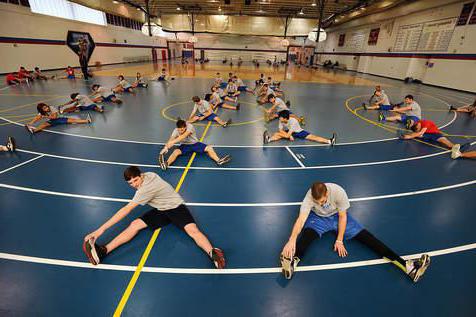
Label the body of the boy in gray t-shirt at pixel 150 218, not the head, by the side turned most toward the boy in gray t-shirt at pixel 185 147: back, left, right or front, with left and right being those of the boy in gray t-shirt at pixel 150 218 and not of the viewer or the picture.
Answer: back

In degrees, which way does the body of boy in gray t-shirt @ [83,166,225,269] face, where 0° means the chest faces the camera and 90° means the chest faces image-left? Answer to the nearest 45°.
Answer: approximately 45°

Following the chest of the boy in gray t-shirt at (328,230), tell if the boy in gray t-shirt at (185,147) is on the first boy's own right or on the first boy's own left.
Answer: on the first boy's own right

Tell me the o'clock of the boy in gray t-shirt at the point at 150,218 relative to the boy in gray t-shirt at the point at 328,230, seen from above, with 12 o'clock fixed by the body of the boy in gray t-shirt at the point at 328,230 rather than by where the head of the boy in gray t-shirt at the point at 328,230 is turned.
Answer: the boy in gray t-shirt at the point at 150,218 is roughly at 2 o'clock from the boy in gray t-shirt at the point at 328,230.

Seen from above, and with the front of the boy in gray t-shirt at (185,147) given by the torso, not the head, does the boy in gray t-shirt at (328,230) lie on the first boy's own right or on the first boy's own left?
on the first boy's own left
